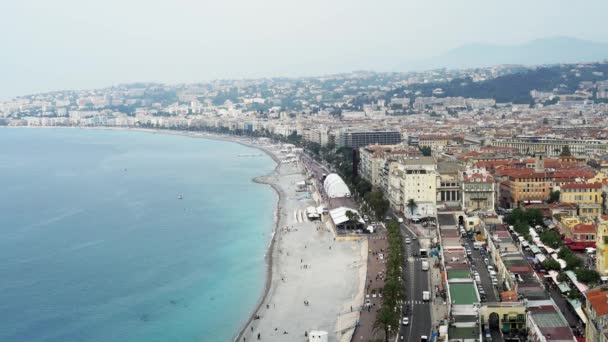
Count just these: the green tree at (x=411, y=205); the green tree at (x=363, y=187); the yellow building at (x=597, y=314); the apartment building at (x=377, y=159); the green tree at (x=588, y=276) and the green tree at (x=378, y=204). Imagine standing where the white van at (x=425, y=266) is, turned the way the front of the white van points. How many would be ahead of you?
4

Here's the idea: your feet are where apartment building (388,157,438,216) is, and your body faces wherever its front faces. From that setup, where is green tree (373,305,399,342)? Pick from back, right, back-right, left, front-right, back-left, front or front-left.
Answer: front-left

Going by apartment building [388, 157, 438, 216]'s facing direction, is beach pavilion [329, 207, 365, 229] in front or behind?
in front

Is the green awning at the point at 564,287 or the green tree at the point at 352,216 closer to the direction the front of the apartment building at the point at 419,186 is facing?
the green tree

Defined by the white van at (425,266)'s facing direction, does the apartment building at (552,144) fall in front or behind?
in front

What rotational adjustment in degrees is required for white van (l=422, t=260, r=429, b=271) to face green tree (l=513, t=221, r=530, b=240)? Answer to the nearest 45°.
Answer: approximately 45° to its right

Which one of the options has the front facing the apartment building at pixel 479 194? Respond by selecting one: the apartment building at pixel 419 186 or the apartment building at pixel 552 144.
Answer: the apartment building at pixel 552 144

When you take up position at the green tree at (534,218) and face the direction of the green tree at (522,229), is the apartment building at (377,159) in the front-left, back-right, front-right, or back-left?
back-right

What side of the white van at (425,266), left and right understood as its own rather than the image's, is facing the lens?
back

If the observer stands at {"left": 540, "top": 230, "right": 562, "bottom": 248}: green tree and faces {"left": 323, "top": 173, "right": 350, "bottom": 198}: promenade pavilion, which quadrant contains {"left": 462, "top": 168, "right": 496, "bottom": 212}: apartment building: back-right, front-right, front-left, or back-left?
front-right

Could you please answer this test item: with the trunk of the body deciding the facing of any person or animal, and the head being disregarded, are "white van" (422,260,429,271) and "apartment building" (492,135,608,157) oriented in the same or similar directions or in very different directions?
very different directions

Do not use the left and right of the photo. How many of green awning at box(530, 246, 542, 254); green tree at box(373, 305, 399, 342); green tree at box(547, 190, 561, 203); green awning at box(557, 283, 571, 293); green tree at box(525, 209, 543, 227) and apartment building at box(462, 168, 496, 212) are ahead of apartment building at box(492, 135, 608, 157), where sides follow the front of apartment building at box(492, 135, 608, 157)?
6
